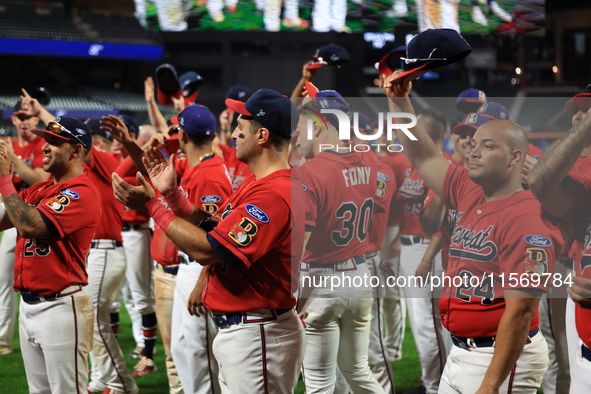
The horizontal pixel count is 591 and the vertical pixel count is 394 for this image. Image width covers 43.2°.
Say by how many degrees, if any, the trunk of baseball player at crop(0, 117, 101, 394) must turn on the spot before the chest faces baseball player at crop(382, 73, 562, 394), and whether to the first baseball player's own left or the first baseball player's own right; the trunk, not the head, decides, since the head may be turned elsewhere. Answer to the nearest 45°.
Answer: approximately 90° to the first baseball player's own left

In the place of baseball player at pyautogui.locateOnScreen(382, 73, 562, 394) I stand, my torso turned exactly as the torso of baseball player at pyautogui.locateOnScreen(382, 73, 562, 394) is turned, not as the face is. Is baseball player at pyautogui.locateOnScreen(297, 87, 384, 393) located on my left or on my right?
on my right

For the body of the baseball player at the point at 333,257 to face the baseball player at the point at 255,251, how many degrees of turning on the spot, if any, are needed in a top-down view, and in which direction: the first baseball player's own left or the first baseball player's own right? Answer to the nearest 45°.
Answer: approximately 135° to the first baseball player's own left

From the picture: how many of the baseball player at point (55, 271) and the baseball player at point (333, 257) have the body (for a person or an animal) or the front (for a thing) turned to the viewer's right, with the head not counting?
0

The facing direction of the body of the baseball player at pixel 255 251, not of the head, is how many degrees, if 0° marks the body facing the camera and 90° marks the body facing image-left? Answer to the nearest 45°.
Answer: approximately 90°

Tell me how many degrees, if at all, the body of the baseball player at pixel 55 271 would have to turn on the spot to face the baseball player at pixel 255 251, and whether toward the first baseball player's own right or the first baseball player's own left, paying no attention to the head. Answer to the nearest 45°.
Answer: approximately 90° to the first baseball player's own left

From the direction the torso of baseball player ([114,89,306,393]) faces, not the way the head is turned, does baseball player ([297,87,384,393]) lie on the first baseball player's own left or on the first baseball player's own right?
on the first baseball player's own right

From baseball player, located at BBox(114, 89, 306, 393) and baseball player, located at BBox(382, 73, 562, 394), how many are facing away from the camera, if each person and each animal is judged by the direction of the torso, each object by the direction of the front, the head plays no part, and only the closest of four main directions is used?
0

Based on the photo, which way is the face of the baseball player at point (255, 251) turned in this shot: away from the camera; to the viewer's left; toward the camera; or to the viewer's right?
to the viewer's left

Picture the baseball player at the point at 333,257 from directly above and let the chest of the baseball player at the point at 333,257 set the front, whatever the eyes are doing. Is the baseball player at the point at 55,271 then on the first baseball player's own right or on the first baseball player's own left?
on the first baseball player's own left
